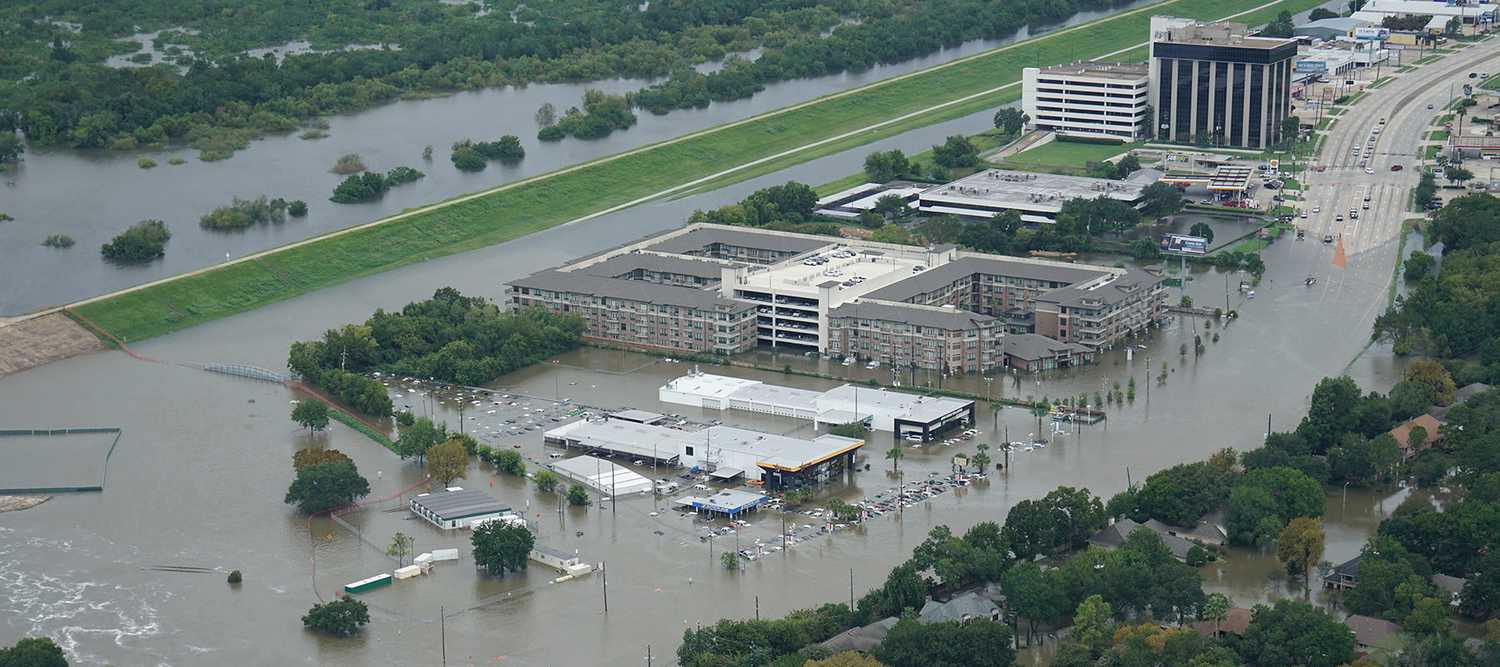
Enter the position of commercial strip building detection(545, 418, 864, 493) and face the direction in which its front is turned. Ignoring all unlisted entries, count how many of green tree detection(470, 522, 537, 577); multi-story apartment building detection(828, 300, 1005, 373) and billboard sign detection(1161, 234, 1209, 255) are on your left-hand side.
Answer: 2

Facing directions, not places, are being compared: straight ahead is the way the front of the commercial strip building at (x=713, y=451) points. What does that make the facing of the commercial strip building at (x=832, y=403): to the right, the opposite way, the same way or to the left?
the same way

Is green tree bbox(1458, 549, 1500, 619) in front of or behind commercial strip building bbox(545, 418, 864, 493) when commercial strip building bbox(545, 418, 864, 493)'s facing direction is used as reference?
in front

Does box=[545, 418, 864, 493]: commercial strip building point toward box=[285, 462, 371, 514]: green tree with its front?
no

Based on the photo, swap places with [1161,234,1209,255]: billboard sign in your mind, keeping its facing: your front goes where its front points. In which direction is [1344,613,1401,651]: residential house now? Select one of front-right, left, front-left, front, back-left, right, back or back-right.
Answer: front

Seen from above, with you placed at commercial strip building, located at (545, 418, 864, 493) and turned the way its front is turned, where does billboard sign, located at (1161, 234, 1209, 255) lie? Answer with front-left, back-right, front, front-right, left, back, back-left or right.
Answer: left

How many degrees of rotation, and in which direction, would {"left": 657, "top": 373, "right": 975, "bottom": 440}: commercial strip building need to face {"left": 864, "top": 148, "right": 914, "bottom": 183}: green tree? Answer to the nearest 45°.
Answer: approximately 135° to its left

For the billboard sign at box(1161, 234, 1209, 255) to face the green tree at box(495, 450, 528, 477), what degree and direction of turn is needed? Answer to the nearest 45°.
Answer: approximately 45° to its right

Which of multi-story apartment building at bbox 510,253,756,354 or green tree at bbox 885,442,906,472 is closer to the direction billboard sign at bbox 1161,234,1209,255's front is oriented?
the green tree

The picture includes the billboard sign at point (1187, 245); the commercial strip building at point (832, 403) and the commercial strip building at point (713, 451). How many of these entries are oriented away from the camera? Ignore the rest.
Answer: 0

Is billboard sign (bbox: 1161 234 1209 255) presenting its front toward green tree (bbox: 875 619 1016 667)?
yes

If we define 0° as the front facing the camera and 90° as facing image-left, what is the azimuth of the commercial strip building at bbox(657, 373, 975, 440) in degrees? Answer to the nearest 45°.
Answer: approximately 315°

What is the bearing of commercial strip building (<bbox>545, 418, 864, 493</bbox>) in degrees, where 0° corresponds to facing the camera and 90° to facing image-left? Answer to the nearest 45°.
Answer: approximately 315°

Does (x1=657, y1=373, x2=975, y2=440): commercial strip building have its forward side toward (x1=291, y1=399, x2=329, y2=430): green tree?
no

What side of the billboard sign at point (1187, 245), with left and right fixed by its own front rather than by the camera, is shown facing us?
front

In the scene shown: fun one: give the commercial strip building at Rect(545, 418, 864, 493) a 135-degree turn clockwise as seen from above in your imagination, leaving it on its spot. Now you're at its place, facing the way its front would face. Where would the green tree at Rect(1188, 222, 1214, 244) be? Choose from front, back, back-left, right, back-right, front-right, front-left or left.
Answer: back-right

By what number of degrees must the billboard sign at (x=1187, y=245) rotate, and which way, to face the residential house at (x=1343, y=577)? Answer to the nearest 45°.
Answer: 0° — it already faces it

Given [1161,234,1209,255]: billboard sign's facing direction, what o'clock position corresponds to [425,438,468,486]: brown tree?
The brown tree is roughly at 1 o'clock from the billboard sign.

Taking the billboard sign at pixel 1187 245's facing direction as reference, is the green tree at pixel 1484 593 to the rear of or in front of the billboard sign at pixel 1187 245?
in front

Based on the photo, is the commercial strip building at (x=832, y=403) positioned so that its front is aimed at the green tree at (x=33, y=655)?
no
